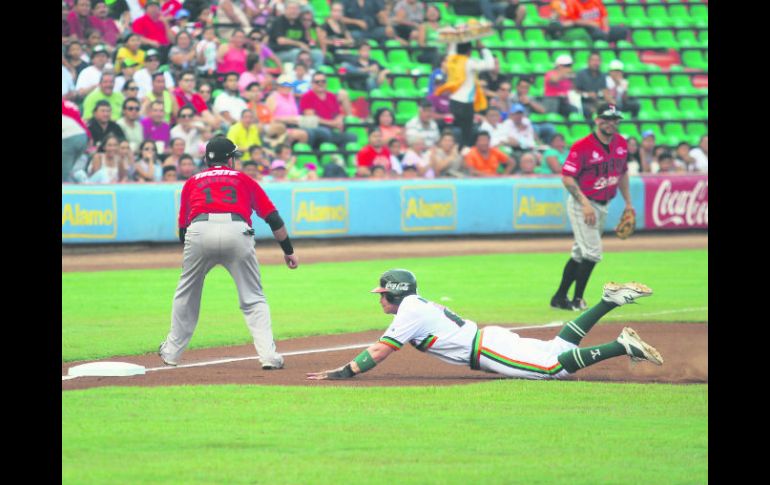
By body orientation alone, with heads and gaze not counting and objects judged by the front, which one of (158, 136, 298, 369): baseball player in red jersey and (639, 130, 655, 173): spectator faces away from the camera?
the baseball player in red jersey

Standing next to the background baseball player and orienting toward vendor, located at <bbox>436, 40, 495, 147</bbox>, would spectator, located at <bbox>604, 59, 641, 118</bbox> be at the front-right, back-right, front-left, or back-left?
front-right

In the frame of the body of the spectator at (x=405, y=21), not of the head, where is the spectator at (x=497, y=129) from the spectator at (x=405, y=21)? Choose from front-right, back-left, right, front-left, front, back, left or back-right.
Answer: front-left

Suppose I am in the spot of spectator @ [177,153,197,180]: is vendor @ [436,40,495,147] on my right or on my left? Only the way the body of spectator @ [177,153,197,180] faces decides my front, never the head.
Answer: on my left

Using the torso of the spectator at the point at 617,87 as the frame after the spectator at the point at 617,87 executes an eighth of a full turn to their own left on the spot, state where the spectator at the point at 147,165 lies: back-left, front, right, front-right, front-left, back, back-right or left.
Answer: back-right

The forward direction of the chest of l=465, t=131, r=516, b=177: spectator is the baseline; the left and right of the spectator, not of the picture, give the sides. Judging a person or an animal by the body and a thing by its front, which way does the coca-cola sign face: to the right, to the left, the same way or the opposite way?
the same way

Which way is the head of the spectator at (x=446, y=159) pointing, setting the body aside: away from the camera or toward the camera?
toward the camera

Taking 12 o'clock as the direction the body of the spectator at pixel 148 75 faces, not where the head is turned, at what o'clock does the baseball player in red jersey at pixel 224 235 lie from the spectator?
The baseball player in red jersey is roughly at 12 o'clock from the spectator.

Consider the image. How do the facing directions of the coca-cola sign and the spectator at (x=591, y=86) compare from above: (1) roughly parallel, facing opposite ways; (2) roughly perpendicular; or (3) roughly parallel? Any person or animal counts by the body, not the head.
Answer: roughly parallel

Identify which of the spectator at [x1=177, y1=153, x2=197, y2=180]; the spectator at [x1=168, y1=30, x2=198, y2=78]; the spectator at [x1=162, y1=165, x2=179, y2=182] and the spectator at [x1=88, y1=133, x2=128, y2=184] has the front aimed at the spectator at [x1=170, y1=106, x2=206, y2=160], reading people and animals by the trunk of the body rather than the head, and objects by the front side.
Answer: the spectator at [x1=168, y1=30, x2=198, y2=78]

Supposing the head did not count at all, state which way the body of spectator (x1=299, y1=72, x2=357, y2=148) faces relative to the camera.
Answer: toward the camera

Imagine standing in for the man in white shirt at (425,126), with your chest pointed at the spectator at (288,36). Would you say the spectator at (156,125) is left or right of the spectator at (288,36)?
left

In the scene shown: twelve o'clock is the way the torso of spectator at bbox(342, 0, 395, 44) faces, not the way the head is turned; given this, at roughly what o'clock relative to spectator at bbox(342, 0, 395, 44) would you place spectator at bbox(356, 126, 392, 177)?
spectator at bbox(356, 126, 392, 177) is roughly at 12 o'clock from spectator at bbox(342, 0, 395, 44).

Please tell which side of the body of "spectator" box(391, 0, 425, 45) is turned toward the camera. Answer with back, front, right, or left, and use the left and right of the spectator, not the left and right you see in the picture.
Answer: front

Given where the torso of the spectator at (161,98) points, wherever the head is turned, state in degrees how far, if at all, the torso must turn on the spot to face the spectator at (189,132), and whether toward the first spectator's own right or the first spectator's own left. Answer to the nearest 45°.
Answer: approximately 45° to the first spectator's own left

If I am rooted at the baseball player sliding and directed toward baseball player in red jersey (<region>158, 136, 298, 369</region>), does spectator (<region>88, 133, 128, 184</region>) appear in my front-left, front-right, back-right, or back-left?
front-right

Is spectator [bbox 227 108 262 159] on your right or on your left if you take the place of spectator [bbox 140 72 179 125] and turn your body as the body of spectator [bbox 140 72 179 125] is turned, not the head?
on your left

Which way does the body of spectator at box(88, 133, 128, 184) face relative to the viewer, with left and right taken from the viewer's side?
facing the viewer

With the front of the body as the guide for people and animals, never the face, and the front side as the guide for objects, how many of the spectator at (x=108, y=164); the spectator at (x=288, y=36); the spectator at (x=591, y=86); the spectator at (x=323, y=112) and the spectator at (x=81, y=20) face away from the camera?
0

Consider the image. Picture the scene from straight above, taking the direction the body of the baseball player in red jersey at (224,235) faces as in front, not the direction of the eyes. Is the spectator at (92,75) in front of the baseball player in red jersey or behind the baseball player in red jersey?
in front

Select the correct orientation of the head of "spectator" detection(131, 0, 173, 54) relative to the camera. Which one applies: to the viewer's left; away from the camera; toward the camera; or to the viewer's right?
toward the camera
